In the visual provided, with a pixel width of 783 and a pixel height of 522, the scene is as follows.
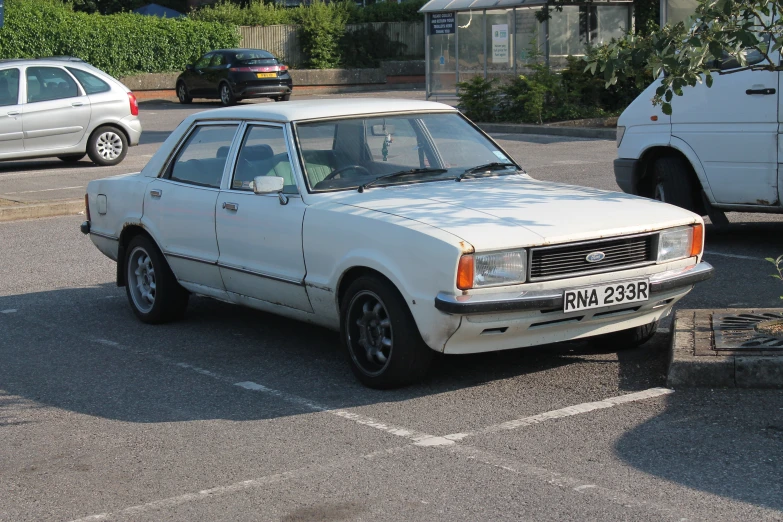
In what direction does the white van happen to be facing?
to the viewer's left

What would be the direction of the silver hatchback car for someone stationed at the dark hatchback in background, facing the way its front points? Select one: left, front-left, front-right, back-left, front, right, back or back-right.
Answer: back-left

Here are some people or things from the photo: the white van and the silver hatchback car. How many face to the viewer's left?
2

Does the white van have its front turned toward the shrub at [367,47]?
no

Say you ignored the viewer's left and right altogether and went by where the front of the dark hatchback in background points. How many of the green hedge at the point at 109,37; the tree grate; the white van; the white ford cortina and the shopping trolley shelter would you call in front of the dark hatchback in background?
1

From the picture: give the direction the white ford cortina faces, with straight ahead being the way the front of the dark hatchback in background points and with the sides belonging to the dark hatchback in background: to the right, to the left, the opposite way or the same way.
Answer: the opposite way

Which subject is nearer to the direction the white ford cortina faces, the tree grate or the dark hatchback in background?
the tree grate

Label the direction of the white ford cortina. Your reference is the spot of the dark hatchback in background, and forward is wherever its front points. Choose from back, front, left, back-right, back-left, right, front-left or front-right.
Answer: back-left

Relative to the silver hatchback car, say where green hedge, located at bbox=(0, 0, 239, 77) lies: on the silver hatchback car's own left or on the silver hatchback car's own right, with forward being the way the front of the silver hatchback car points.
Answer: on the silver hatchback car's own right

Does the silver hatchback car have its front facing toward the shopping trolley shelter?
no

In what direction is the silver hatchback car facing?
to the viewer's left

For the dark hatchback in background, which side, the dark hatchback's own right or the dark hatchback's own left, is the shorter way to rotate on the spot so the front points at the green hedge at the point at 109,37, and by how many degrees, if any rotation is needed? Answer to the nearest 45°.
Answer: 0° — it already faces it

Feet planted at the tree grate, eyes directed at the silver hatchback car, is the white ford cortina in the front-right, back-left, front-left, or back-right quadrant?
front-left

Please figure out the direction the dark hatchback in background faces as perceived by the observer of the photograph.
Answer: facing away from the viewer and to the left of the viewer

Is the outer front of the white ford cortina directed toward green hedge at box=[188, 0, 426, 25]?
no

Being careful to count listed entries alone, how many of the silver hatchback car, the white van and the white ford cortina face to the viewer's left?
2

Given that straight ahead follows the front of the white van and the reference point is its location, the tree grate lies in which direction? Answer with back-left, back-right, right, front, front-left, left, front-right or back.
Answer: left

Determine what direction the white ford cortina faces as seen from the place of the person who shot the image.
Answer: facing the viewer and to the right of the viewer
